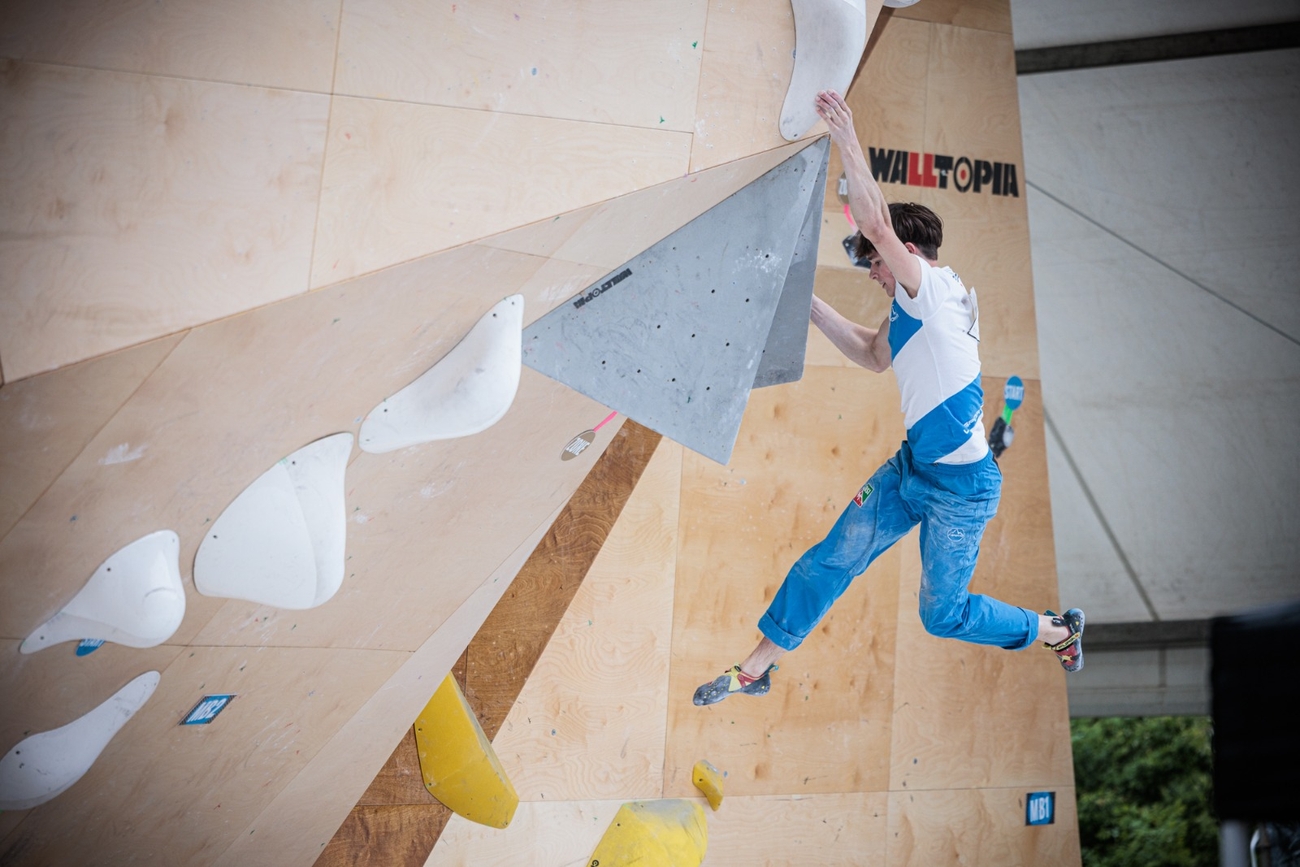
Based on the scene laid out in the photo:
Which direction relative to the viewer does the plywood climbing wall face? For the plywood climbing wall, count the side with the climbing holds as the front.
toward the camera

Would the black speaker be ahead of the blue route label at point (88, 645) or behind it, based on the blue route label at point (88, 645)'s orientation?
ahead

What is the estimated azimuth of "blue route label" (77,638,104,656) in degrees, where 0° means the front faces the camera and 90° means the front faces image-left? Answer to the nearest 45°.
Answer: approximately 315°

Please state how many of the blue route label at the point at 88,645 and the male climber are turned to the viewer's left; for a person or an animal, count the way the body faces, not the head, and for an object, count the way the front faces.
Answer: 1

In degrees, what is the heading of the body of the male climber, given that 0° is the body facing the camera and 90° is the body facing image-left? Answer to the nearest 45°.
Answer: approximately 90°

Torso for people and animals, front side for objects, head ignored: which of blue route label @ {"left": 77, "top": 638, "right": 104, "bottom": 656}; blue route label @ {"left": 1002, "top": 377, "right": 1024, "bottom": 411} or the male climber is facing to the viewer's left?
the male climber

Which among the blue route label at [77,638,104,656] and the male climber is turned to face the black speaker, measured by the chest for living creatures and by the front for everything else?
the blue route label

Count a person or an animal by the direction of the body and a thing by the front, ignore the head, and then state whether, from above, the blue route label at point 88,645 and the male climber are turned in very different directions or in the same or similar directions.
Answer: very different directions

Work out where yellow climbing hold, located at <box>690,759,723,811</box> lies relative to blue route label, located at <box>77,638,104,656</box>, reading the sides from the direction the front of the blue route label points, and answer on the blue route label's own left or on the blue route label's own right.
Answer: on the blue route label's own left

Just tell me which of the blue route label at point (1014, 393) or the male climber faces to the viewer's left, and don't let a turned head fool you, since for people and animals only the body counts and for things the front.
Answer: the male climber

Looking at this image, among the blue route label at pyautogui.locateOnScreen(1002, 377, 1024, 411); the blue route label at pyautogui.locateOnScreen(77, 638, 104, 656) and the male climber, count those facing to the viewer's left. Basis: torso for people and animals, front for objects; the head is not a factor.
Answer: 1

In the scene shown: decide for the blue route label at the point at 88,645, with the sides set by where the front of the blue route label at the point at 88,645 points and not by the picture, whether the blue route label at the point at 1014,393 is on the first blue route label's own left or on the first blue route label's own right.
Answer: on the first blue route label's own left
